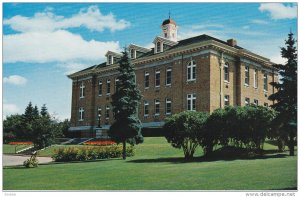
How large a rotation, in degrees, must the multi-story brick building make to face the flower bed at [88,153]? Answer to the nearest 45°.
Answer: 0° — it already faces it

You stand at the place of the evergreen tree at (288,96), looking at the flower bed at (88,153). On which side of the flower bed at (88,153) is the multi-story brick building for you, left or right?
right

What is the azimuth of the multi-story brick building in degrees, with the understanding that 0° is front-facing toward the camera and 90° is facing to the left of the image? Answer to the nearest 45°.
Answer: approximately 45°

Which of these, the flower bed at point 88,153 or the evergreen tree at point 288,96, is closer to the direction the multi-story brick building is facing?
the flower bed

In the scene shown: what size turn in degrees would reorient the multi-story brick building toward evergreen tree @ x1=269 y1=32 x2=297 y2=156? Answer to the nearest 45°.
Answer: approximately 45° to its left
